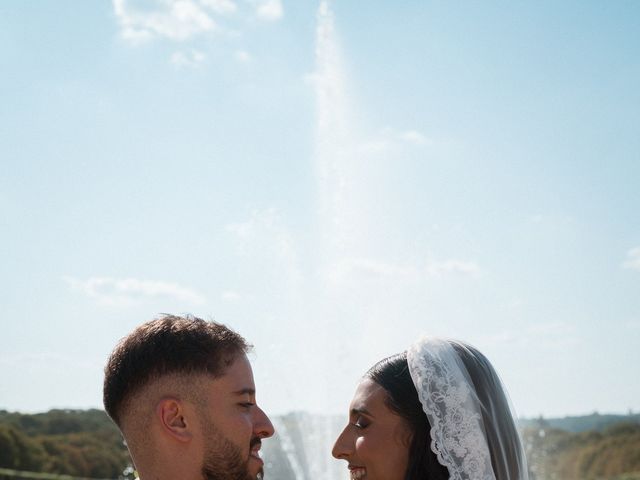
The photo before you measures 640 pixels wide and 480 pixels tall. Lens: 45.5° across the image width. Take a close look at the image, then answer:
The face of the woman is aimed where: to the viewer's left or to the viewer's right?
to the viewer's left

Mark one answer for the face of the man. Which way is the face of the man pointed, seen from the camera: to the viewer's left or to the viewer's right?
to the viewer's right

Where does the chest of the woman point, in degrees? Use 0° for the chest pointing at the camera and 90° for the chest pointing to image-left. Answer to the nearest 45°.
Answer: approximately 90°

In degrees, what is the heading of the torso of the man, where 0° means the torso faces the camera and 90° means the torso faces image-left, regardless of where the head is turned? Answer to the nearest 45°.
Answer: approximately 270°
